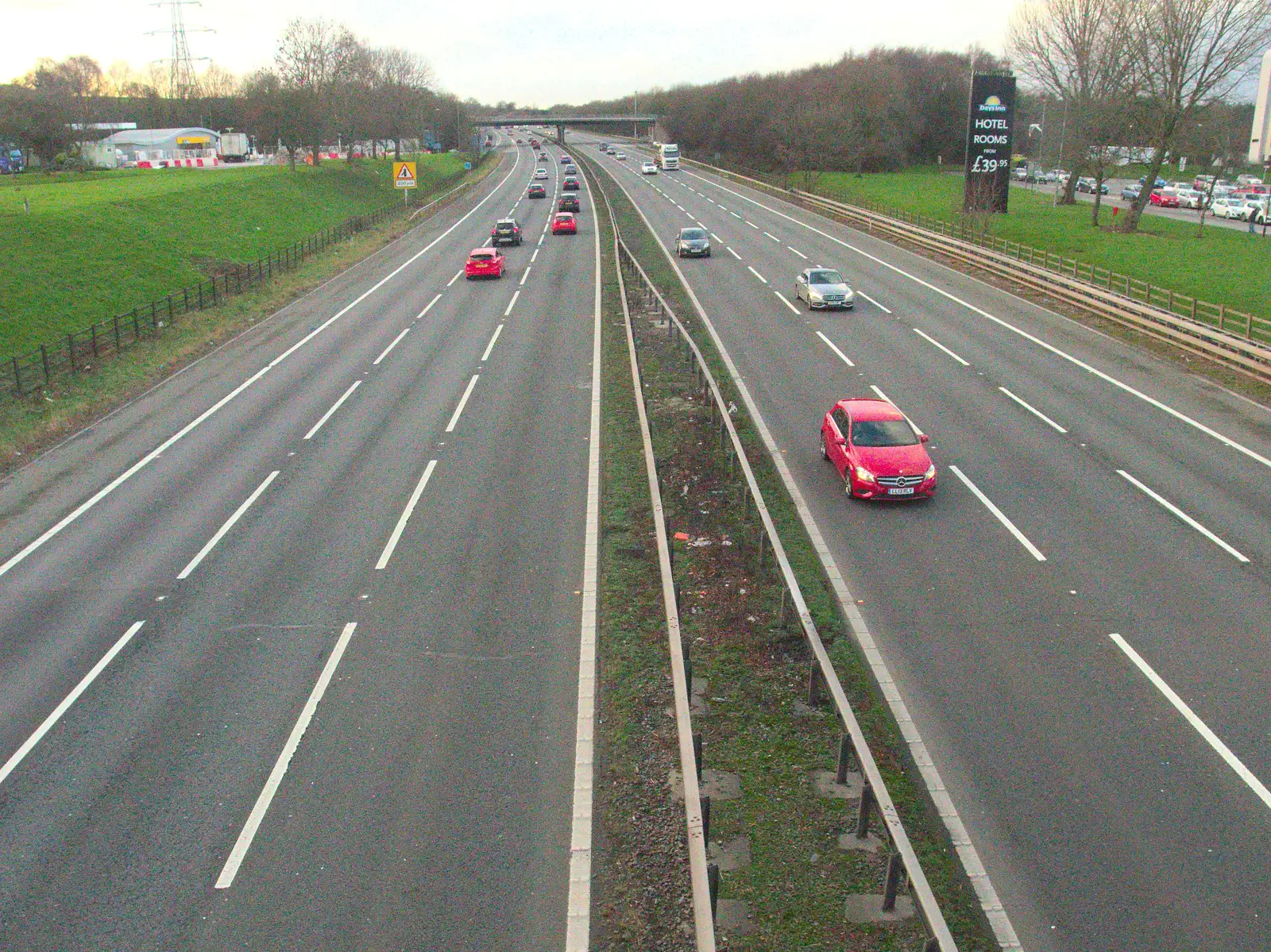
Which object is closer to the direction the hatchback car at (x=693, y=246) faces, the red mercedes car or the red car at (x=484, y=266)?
the red mercedes car

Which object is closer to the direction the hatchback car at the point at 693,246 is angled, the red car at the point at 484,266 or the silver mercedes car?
the silver mercedes car

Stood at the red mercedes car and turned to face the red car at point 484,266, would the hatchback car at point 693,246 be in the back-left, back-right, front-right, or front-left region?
front-right

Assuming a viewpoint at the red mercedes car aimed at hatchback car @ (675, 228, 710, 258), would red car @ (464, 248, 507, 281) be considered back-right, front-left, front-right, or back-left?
front-left

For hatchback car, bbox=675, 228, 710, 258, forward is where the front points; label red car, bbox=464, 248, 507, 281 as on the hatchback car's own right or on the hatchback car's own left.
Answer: on the hatchback car's own right

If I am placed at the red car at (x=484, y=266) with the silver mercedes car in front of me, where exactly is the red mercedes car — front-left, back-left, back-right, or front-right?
front-right

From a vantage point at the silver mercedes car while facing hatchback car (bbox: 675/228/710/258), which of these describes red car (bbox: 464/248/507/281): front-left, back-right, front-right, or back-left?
front-left

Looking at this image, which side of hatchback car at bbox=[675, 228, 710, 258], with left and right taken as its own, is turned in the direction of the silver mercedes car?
front

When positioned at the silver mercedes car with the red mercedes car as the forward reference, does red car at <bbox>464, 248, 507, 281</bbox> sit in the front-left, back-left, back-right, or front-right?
back-right

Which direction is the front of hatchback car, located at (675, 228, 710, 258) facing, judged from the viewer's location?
facing the viewer

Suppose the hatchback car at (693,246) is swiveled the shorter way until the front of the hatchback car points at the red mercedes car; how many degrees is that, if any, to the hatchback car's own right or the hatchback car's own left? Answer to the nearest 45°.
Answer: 0° — it already faces it
